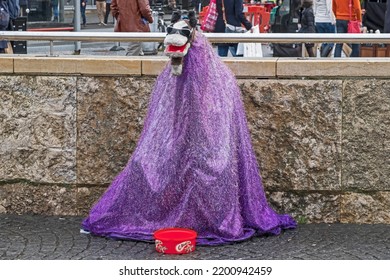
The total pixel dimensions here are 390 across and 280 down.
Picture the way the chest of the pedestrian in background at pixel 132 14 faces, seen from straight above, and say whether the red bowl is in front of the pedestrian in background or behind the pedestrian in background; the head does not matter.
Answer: behind

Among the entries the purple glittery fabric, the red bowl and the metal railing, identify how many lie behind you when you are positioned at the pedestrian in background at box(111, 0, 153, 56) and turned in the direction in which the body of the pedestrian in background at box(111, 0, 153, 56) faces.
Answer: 3

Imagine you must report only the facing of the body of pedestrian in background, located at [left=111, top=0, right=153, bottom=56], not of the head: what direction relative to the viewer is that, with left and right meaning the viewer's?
facing away from the viewer

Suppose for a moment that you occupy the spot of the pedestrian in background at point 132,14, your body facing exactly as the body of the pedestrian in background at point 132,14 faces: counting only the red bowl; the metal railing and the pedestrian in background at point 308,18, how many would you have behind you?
2
